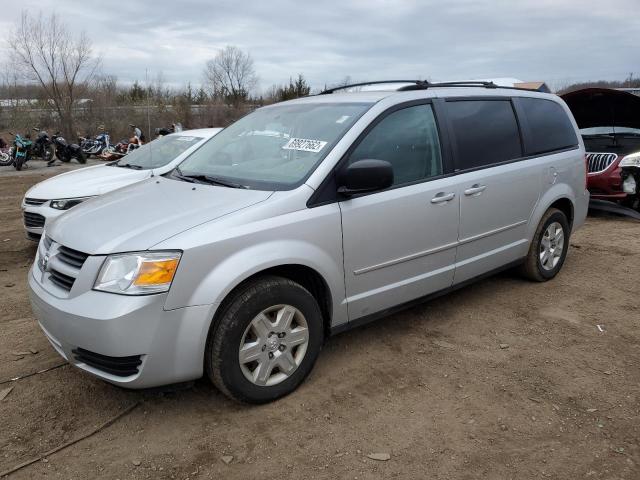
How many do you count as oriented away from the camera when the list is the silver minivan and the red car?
0

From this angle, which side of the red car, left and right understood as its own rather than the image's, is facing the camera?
front

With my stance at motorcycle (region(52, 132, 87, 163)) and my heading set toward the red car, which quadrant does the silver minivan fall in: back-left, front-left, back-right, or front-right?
front-right

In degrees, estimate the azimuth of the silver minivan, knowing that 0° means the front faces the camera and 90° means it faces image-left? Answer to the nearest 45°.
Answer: approximately 45°

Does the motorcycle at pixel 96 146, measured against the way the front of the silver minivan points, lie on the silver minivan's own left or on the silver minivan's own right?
on the silver minivan's own right

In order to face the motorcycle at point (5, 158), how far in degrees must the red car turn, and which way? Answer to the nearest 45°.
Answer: approximately 90° to its right

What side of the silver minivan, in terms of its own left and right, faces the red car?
back

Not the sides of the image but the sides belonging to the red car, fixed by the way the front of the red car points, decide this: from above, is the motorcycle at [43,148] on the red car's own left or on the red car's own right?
on the red car's own right

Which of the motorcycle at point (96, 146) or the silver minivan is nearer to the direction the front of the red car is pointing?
the silver minivan
